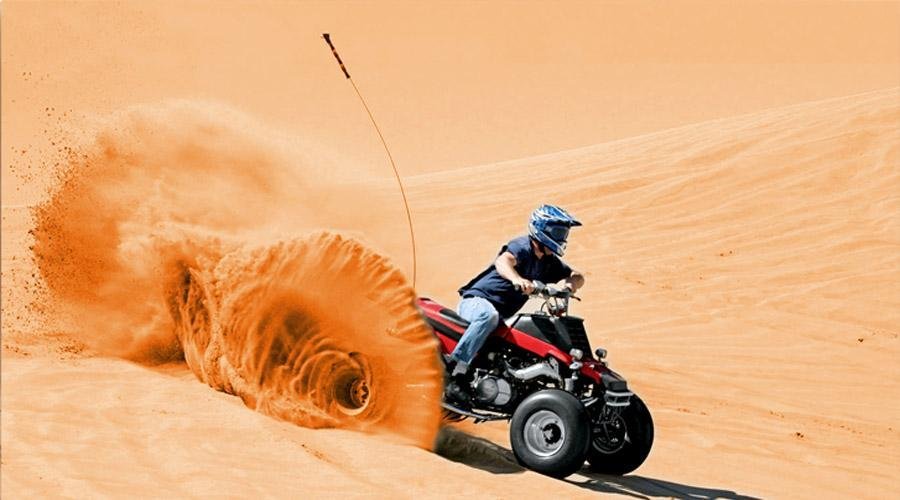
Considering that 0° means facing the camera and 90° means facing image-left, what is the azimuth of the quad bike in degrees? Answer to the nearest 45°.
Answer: approximately 315°

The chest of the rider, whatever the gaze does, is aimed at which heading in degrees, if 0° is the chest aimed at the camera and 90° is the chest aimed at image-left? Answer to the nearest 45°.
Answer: approximately 315°

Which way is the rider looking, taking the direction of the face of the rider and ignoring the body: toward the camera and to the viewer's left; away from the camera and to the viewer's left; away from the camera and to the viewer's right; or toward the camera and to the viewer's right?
toward the camera and to the viewer's right
